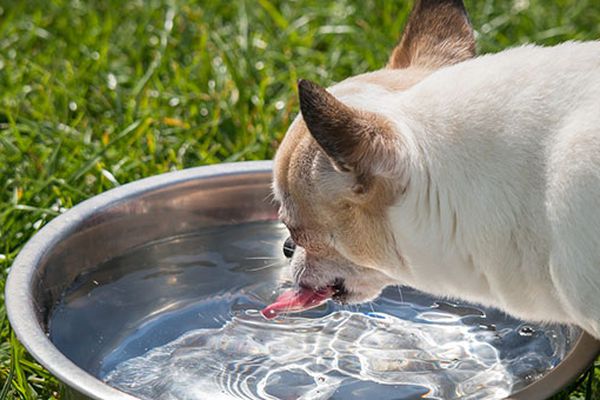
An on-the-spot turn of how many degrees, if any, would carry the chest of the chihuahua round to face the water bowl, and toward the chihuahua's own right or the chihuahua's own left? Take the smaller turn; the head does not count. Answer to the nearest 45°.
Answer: approximately 45° to the chihuahua's own right

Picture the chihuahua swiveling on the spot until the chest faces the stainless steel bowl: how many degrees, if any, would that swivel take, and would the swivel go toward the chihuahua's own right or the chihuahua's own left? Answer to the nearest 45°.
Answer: approximately 45° to the chihuahua's own right

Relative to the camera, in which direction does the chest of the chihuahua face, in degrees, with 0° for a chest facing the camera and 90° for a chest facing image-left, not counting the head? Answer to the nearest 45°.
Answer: approximately 90°
